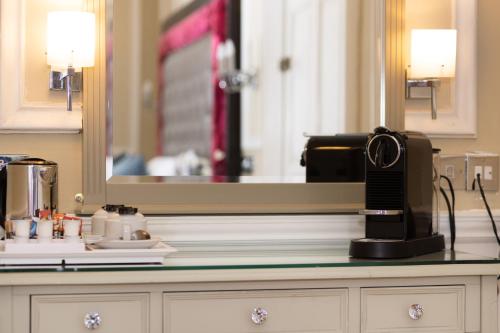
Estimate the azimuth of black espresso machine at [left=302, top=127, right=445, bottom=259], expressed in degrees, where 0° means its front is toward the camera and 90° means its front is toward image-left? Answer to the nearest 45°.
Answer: approximately 45°

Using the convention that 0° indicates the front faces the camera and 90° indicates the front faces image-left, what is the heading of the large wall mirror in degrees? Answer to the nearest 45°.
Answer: approximately 0°

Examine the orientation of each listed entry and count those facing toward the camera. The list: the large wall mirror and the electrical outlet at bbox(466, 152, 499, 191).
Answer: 2
